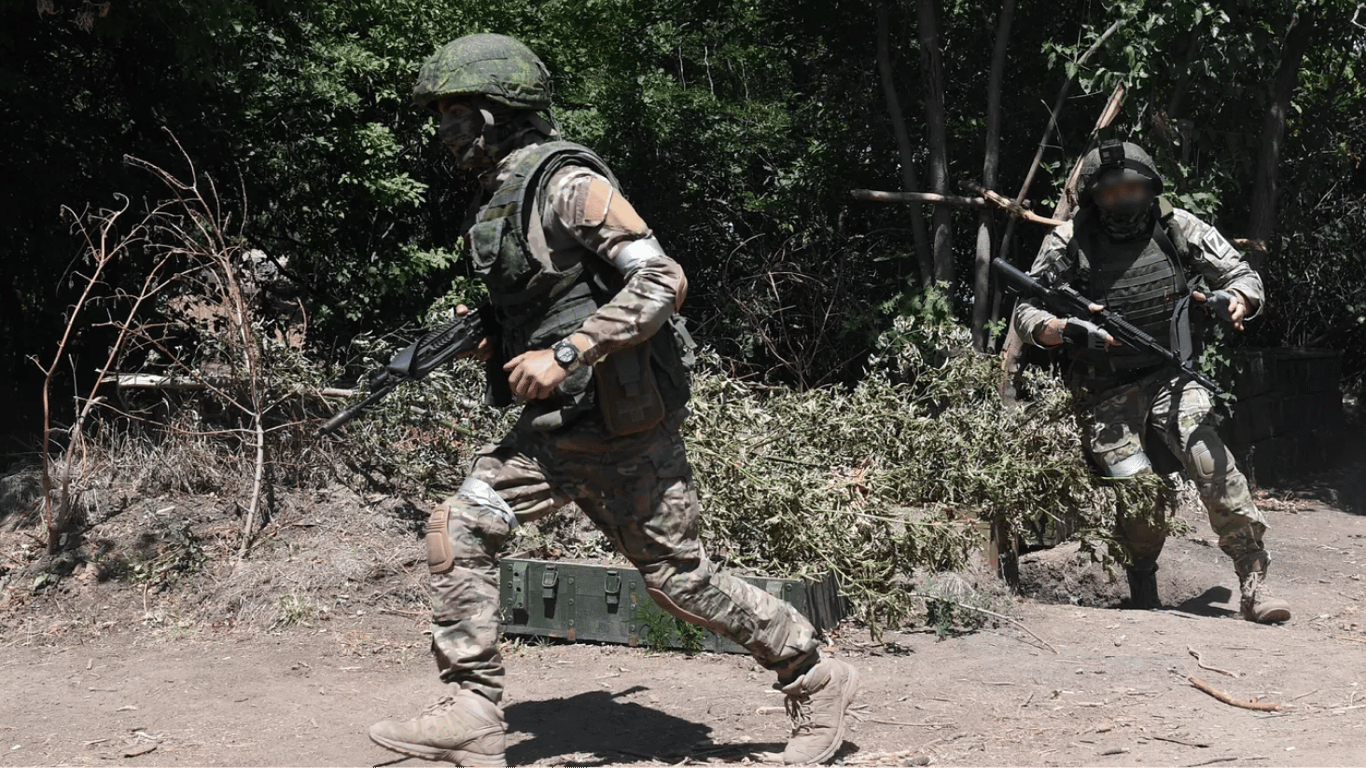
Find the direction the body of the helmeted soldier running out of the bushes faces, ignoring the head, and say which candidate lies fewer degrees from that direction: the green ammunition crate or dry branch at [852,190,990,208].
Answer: the green ammunition crate

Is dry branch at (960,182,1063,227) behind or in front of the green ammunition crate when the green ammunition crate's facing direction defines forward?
behind

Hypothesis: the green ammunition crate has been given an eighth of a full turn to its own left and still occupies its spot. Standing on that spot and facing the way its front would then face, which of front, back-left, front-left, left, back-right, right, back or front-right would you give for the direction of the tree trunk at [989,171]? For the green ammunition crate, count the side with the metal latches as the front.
left

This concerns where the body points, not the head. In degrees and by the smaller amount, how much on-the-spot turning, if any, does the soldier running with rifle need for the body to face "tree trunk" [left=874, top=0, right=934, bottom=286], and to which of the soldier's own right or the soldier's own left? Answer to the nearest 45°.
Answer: approximately 135° to the soldier's own right
